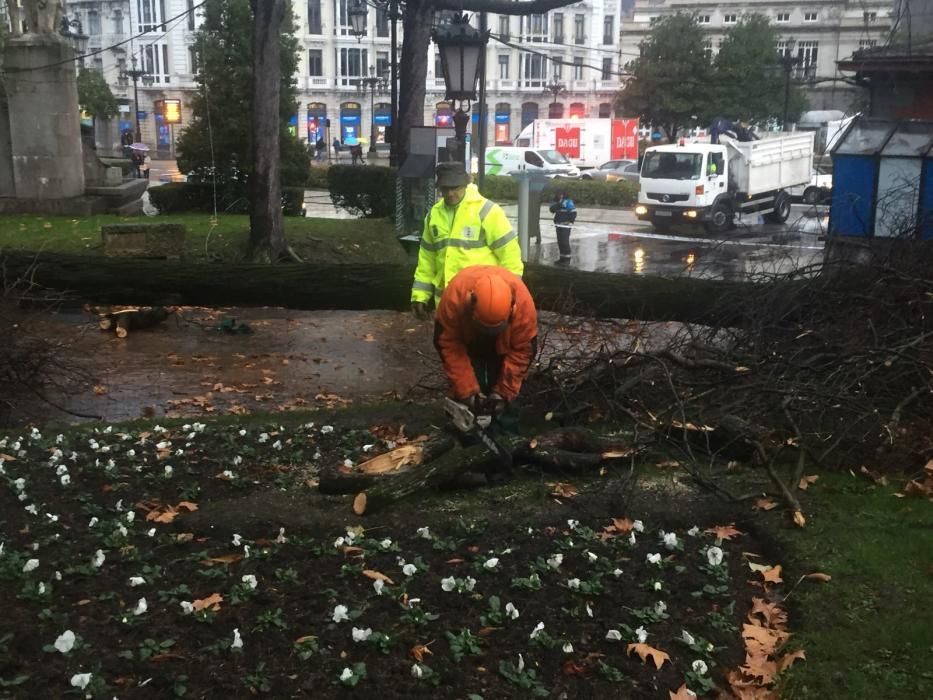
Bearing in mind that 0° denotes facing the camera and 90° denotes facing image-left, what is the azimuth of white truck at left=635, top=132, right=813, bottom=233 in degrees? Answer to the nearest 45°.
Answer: approximately 45°

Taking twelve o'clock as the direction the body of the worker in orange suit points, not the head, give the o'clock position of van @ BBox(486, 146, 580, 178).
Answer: The van is roughly at 6 o'clock from the worker in orange suit.

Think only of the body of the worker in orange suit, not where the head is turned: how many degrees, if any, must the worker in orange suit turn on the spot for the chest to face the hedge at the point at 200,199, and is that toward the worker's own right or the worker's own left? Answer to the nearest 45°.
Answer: approximately 180°

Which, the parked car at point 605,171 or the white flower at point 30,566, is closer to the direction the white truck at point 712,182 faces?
the white flower

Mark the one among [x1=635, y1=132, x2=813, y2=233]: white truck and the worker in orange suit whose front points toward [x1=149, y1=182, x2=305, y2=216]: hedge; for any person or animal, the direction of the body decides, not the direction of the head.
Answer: the white truck

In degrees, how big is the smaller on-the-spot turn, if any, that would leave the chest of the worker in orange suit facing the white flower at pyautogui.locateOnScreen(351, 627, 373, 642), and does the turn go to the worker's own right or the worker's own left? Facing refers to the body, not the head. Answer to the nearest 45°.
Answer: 0° — they already face it

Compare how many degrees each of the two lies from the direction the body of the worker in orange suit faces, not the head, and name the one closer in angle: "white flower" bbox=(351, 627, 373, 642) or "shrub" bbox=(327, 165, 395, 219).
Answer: the white flower

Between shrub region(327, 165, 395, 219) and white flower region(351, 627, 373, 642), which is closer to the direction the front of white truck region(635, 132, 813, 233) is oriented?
the shrub

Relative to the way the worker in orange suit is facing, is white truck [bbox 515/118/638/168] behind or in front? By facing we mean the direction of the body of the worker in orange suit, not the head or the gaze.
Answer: behind

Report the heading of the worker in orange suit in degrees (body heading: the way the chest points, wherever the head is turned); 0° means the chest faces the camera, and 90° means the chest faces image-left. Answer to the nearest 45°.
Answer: approximately 0°

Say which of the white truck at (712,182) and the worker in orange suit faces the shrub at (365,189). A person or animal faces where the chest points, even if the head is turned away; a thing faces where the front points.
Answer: the white truck

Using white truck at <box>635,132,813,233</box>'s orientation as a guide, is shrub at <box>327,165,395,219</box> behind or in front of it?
in front

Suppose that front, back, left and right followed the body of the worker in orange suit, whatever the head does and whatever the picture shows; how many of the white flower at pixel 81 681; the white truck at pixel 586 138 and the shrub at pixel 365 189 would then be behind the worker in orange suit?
2
